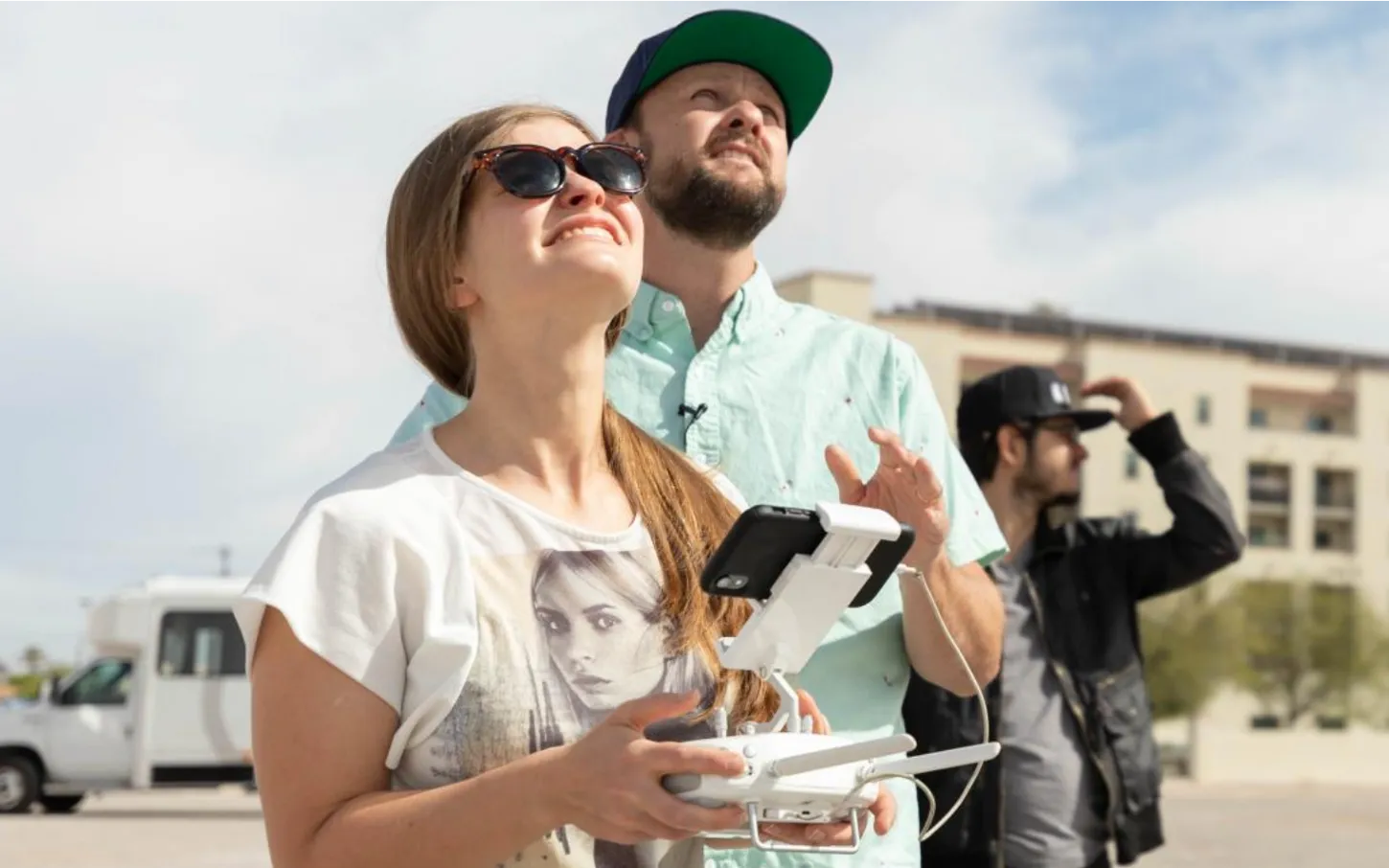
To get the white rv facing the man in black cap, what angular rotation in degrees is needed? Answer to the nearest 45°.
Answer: approximately 90° to its left

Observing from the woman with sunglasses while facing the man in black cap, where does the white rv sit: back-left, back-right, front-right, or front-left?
front-left

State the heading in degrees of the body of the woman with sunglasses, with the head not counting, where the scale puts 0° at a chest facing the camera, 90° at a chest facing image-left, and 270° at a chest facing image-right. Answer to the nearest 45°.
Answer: approximately 315°

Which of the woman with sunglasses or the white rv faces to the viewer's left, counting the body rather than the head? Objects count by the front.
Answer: the white rv

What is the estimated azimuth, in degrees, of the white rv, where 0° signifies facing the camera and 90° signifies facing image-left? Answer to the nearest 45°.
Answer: approximately 90°

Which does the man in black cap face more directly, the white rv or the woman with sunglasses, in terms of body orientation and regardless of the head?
the woman with sunglasses

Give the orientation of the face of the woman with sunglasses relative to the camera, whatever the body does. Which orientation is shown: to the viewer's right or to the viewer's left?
to the viewer's right

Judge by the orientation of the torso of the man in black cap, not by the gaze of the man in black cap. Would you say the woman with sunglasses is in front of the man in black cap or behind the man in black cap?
in front

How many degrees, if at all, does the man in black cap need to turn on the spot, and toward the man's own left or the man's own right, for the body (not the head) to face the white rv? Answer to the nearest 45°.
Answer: approximately 135° to the man's own right

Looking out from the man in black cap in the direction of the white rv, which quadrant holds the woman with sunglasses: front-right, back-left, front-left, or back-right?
back-left

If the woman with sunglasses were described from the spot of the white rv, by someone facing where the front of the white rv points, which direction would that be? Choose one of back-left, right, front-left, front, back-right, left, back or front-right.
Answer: left

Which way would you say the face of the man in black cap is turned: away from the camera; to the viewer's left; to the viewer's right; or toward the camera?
to the viewer's right
